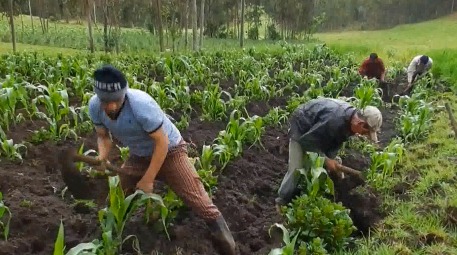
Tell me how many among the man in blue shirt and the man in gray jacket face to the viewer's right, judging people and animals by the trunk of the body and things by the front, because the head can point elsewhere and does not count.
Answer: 1

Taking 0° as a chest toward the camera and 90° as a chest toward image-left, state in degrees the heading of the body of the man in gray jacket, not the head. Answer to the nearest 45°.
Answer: approximately 270°

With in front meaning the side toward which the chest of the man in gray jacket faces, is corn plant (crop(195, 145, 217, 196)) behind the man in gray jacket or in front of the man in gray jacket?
behind

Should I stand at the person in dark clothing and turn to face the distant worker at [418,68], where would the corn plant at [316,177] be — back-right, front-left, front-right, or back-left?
back-right

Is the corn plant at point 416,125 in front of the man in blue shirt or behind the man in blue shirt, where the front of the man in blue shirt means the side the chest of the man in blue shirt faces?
behind

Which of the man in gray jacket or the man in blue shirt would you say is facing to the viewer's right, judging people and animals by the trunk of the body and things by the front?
the man in gray jacket

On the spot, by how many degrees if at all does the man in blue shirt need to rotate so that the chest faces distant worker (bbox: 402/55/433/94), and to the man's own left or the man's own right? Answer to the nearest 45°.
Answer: approximately 180°

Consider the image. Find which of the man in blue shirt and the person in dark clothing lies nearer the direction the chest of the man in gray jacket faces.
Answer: the person in dark clothing

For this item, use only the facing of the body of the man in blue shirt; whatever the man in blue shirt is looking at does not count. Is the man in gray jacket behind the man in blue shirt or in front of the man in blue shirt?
behind

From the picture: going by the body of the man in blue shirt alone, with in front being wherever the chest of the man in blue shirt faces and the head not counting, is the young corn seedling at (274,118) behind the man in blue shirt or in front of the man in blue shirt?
behind

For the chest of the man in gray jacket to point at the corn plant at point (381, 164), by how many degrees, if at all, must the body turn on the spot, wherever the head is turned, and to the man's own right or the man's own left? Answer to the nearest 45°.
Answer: approximately 45° to the man's own left

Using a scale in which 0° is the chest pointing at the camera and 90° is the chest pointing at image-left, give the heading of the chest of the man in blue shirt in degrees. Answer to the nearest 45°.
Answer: approximately 45°
